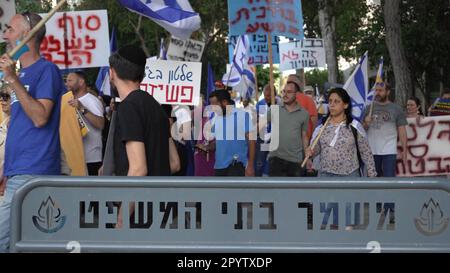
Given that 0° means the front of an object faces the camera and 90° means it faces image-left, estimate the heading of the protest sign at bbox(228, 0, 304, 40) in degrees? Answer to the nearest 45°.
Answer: approximately 0°

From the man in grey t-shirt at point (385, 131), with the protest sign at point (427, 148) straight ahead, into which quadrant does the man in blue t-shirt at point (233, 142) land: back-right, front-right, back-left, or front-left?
back-left

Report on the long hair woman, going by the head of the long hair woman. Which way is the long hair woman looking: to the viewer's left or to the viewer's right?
to the viewer's left

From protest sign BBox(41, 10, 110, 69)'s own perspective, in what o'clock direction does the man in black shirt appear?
The man in black shirt is roughly at 12 o'clock from the protest sign.

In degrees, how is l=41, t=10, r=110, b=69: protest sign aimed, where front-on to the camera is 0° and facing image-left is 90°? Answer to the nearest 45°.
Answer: approximately 0°

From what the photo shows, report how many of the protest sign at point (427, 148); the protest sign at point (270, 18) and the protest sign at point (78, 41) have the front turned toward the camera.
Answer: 3

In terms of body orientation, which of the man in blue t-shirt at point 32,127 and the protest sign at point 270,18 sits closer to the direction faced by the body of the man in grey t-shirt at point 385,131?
the man in blue t-shirt

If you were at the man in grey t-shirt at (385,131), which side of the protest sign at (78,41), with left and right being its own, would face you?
left

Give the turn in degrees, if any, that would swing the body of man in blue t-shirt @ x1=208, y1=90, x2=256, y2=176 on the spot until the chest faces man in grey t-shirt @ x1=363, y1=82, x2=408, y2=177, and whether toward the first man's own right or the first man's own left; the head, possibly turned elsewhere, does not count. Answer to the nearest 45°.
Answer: approximately 135° to the first man's own left

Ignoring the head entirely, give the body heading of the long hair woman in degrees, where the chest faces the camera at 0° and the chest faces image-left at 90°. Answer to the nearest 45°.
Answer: approximately 45°

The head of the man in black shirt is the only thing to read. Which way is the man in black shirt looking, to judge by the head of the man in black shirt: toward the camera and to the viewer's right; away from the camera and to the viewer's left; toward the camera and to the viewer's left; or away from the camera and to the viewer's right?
away from the camera and to the viewer's left
